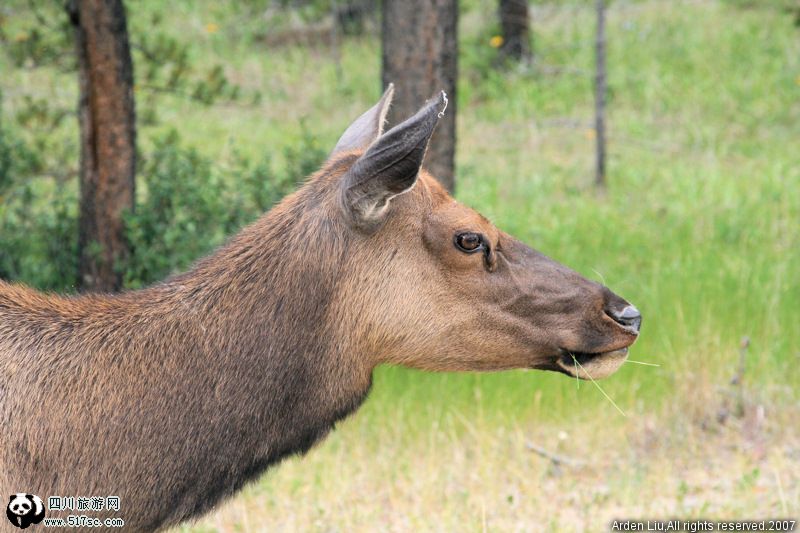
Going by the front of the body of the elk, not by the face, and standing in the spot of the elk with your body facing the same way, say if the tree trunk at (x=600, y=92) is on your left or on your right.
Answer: on your left

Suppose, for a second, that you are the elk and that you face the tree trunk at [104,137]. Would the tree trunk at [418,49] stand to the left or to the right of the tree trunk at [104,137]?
right

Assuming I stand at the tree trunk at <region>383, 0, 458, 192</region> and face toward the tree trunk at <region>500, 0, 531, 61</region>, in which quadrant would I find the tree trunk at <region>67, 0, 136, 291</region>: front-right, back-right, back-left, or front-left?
back-left

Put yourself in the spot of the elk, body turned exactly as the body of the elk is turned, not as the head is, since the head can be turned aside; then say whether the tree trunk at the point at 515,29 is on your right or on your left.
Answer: on your left

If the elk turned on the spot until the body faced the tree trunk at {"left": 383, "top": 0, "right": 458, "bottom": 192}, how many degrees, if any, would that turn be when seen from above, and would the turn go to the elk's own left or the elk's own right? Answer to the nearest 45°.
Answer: approximately 90° to the elk's own left

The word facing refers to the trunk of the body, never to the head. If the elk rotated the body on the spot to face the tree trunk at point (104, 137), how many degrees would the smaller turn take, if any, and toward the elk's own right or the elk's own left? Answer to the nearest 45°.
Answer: approximately 90° to the elk's own left

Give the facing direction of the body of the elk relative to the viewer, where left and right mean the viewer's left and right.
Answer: facing to the right of the viewer
